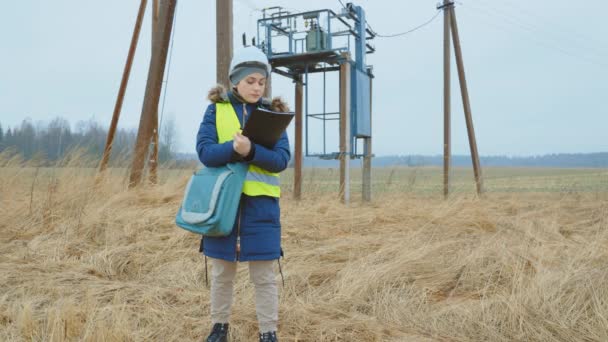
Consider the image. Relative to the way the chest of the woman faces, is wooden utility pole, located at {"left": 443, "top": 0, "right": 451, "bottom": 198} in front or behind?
behind

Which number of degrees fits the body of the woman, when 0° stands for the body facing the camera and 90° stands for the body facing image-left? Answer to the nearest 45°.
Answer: approximately 0°

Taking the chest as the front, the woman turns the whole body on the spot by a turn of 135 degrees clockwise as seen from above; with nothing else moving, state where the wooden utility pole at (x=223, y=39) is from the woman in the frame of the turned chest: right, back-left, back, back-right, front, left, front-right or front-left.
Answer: front-right

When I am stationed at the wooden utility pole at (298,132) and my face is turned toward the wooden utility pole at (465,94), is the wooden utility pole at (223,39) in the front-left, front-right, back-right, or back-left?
back-right

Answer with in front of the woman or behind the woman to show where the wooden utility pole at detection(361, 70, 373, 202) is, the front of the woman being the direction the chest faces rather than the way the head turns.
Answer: behind

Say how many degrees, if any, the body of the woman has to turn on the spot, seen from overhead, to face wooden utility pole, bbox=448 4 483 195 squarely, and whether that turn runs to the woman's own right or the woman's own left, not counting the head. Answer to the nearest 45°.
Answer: approximately 135° to the woman's own left

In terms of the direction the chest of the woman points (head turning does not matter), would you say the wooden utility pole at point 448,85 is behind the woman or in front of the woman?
behind

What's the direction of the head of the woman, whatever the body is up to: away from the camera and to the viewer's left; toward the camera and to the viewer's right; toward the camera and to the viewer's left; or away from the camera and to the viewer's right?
toward the camera and to the viewer's right

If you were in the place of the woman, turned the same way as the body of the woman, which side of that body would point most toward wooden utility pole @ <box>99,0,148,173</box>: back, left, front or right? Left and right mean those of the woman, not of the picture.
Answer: back
